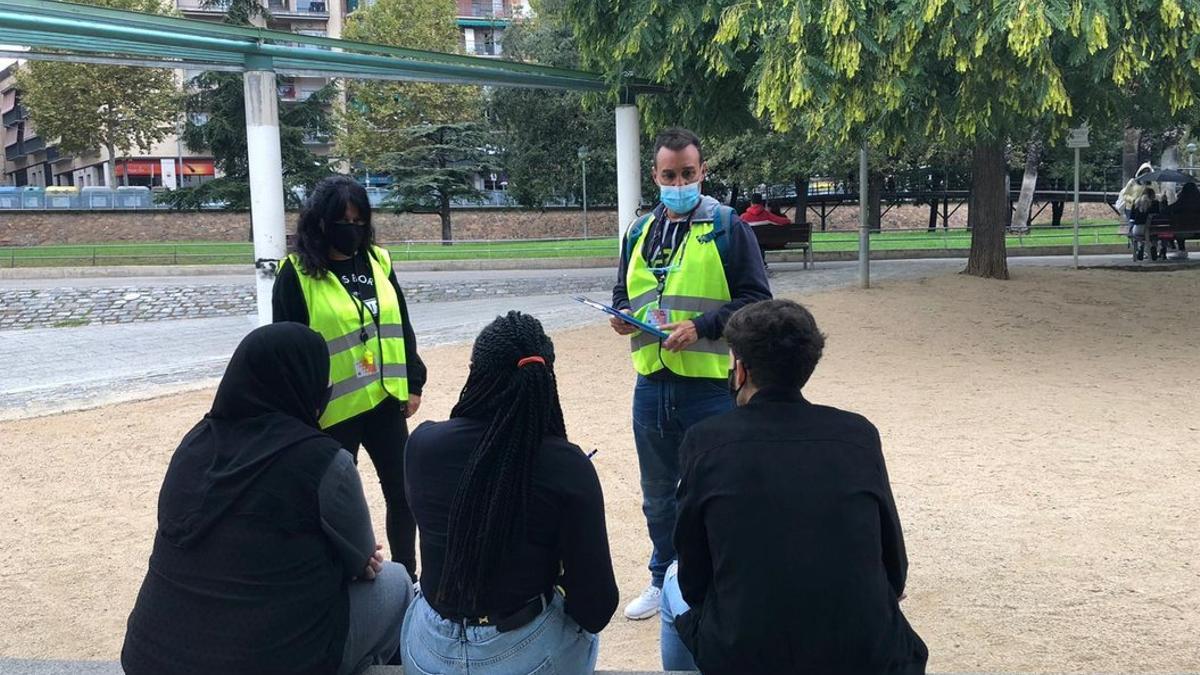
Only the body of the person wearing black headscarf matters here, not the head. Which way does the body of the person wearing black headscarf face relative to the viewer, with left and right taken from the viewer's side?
facing away from the viewer and to the right of the viewer

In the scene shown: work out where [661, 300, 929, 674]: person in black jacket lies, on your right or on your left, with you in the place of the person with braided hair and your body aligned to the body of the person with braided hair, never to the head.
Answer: on your right

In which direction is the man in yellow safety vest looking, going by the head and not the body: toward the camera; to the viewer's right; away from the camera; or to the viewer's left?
toward the camera

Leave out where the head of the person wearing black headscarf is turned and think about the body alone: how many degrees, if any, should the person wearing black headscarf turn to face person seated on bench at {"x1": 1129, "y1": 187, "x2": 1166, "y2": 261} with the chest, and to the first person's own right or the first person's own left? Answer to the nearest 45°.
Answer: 0° — they already face them

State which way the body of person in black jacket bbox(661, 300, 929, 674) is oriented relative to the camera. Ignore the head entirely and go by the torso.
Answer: away from the camera

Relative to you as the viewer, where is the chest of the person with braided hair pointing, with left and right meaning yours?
facing away from the viewer

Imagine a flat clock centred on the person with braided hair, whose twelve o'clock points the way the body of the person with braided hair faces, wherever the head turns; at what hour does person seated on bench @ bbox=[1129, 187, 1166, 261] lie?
The person seated on bench is roughly at 1 o'clock from the person with braided hair.

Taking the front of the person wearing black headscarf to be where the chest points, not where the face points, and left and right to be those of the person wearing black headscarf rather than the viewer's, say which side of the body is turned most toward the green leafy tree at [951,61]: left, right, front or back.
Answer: front

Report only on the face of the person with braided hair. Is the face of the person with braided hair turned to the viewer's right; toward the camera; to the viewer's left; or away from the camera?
away from the camera

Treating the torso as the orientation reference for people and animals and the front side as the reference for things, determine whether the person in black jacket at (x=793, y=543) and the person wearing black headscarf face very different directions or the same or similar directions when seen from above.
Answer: same or similar directions

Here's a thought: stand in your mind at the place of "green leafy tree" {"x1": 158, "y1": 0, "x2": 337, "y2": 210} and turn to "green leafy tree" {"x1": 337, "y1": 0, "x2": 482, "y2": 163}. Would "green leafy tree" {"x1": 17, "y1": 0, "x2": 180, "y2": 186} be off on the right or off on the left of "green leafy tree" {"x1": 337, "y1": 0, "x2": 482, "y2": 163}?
left
